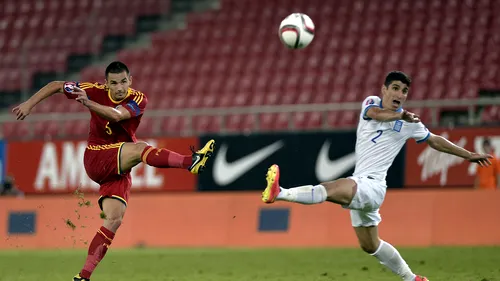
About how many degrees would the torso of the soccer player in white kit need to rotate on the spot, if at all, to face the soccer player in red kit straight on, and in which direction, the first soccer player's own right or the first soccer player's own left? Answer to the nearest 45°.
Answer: approximately 90° to the first soccer player's own right

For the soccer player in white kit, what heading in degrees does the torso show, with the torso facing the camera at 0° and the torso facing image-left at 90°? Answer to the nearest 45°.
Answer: approximately 0°

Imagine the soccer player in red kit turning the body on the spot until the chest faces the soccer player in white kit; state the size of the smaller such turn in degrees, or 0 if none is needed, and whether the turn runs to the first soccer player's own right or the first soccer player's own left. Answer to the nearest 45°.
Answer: approximately 45° to the first soccer player's own left

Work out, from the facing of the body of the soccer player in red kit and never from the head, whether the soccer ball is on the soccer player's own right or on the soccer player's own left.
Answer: on the soccer player's own left
